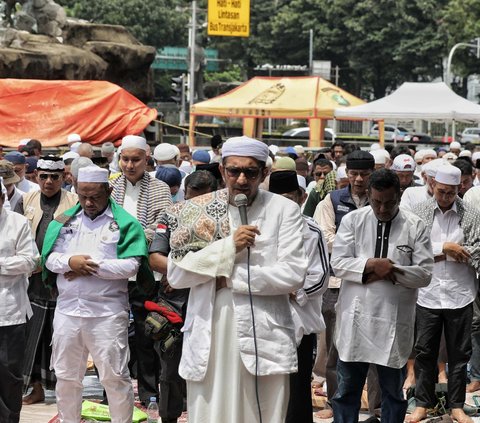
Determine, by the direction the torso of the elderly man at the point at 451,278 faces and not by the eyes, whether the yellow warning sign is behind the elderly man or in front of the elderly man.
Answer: behind

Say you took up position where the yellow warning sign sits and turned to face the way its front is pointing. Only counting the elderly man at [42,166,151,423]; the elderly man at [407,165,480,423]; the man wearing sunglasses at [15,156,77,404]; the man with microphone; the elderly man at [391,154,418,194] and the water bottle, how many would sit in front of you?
6

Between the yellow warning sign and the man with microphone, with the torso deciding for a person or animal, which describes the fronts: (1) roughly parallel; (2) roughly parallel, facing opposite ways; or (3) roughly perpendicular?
roughly parallel

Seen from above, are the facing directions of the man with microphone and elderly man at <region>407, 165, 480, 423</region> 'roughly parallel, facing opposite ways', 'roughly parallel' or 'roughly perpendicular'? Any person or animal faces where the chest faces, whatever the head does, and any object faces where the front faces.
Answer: roughly parallel

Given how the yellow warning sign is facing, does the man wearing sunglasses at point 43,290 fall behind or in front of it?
in front

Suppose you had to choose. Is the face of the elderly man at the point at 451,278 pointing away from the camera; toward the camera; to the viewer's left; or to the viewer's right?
toward the camera

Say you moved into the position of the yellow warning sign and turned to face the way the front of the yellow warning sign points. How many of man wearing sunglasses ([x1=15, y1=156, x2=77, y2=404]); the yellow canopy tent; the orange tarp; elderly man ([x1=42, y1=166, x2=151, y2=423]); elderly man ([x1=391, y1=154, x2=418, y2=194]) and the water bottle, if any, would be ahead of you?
6

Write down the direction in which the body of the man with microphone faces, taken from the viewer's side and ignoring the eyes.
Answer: toward the camera

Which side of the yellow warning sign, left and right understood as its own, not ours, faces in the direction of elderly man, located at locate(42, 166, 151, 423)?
front

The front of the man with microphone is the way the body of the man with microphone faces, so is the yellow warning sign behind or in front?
behind

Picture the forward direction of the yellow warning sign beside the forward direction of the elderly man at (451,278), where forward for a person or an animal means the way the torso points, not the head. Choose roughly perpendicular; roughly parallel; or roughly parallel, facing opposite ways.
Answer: roughly parallel

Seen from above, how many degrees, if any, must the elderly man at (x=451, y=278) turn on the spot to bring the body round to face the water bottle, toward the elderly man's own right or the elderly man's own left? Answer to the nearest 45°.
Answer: approximately 90° to the elderly man's own right

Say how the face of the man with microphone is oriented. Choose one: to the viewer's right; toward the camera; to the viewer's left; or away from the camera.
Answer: toward the camera

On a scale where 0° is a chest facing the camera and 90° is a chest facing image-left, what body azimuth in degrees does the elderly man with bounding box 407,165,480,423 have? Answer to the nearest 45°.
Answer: approximately 0°

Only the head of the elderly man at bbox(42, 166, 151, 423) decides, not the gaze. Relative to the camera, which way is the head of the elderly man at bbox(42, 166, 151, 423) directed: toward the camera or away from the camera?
toward the camera

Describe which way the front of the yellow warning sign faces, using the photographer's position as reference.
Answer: facing the viewer
